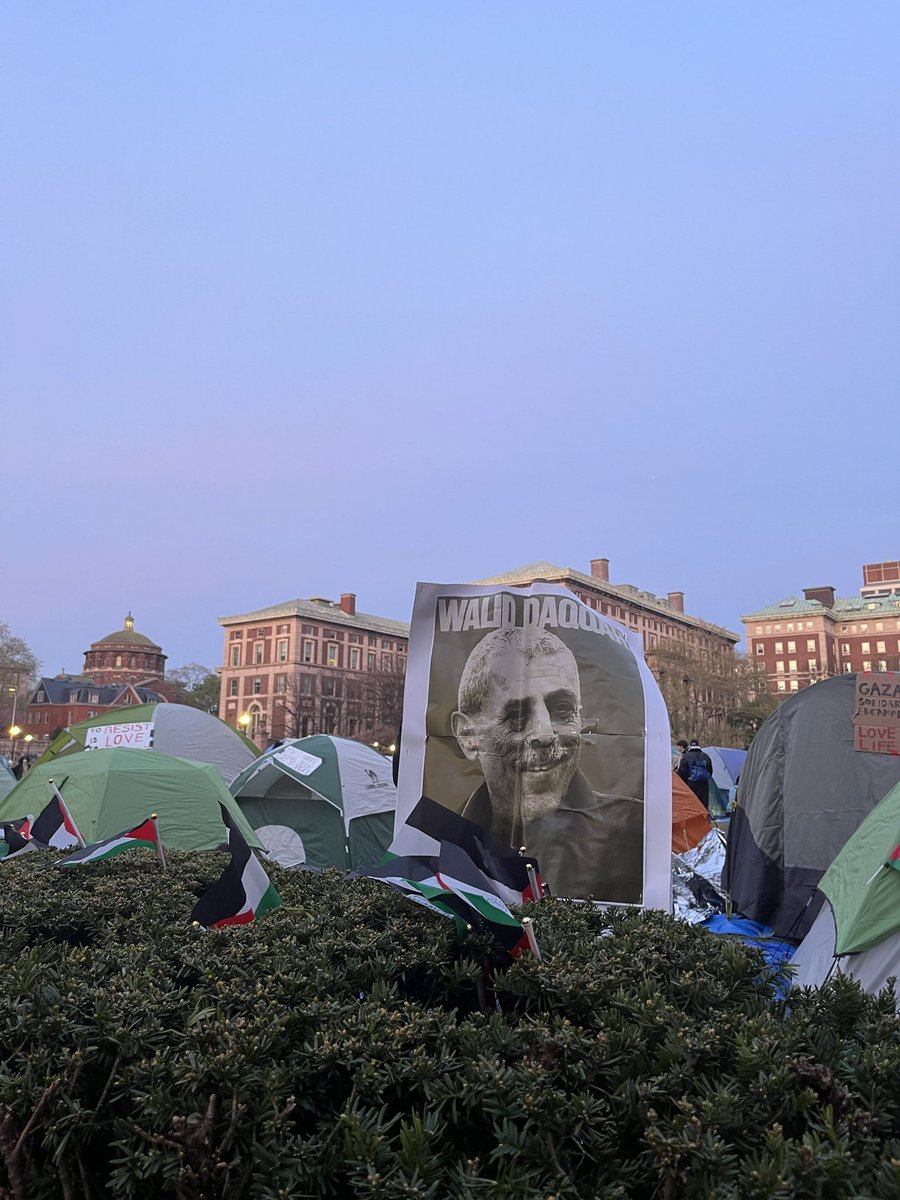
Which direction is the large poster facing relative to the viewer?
toward the camera

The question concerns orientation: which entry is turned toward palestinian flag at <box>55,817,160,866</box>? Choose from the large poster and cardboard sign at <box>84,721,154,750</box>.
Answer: the cardboard sign

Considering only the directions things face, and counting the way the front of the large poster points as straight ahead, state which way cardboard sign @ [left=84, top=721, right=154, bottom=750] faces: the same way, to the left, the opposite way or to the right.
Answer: the same way

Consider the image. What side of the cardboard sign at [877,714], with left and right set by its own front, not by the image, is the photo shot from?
front

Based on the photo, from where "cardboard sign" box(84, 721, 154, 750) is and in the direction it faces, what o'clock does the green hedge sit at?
The green hedge is roughly at 12 o'clock from the cardboard sign.

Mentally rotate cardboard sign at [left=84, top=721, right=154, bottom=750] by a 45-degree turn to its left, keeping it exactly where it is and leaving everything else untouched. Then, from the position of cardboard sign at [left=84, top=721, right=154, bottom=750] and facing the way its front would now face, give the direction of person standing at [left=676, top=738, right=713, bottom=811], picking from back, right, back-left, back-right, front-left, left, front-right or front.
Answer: front-left

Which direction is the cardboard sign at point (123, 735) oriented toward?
toward the camera

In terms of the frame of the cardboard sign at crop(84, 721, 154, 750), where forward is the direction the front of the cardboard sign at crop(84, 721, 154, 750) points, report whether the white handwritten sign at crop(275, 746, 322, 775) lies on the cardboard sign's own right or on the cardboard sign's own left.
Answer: on the cardboard sign's own left

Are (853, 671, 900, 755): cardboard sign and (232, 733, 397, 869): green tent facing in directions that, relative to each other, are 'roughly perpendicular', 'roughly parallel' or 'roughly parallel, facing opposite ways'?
roughly parallel

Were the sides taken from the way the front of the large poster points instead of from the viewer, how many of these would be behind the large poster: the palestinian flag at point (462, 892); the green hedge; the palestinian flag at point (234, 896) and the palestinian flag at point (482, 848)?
0

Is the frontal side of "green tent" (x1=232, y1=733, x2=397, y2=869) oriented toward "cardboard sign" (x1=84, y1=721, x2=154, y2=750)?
no

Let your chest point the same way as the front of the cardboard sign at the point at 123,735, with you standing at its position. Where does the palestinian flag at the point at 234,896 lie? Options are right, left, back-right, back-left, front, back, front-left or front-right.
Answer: front

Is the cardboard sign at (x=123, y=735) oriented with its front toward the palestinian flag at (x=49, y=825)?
yes

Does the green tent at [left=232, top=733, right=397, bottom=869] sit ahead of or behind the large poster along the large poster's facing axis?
behind

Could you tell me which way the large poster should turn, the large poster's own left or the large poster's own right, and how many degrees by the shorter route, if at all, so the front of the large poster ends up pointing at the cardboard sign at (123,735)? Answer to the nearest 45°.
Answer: approximately 135° to the large poster's own right

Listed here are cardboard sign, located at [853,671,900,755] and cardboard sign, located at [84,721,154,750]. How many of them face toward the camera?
2

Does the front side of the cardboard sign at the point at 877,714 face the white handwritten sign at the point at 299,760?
no

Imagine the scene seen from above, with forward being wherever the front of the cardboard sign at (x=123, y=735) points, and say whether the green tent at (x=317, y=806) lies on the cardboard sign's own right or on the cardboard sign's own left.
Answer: on the cardboard sign's own left

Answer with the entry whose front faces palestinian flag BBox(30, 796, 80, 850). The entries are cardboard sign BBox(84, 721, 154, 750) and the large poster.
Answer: the cardboard sign
